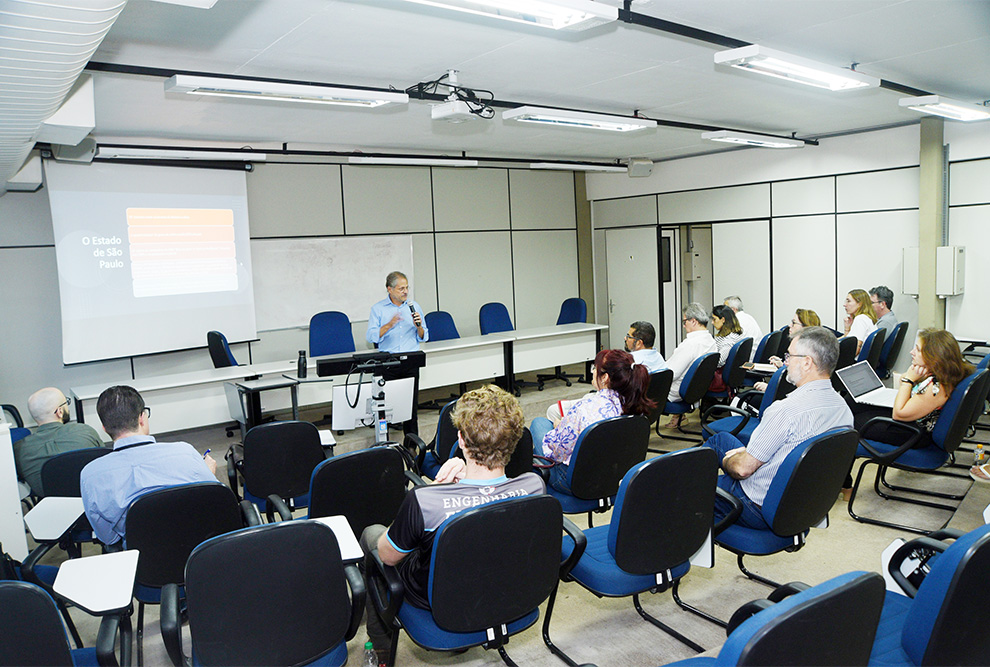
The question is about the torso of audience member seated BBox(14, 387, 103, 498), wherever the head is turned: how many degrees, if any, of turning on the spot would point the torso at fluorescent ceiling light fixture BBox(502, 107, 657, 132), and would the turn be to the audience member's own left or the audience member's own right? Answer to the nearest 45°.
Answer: approximately 45° to the audience member's own right

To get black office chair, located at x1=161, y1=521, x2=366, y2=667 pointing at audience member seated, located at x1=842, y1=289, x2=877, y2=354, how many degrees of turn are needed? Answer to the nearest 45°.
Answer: approximately 45° to its right

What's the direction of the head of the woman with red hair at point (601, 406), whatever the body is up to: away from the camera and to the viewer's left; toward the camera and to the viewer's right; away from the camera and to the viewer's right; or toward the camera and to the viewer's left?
away from the camera and to the viewer's left

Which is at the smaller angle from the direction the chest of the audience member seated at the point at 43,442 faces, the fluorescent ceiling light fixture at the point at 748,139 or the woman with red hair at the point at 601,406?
the fluorescent ceiling light fixture

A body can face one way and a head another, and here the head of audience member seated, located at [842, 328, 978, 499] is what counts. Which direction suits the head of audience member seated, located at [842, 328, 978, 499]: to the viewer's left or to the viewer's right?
to the viewer's left

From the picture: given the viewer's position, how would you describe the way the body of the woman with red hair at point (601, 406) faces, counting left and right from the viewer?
facing away from the viewer and to the left of the viewer

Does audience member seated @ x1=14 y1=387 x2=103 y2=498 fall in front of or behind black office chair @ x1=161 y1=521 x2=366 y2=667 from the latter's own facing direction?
in front

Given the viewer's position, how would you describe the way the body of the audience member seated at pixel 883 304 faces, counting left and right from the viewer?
facing to the left of the viewer

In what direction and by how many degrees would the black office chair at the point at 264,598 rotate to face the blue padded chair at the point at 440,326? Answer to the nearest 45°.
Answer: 0° — it already faces it

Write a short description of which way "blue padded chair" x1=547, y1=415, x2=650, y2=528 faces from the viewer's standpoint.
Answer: facing away from the viewer and to the left of the viewer

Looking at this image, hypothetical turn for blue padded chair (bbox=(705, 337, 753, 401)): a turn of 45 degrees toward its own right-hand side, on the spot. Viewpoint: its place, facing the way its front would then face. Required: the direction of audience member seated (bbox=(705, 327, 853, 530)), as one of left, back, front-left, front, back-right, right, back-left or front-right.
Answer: back

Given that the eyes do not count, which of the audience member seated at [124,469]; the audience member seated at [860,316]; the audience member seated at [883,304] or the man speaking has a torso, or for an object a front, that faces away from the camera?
the audience member seated at [124,469]

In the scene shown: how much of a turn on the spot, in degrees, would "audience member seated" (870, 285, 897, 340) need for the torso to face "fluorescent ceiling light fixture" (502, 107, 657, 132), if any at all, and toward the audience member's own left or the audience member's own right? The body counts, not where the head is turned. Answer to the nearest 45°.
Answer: approximately 45° to the audience member's own left

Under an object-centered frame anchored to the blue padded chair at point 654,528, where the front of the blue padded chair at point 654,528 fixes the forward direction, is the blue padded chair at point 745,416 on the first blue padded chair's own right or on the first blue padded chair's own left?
on the first blue padded chair's own right
